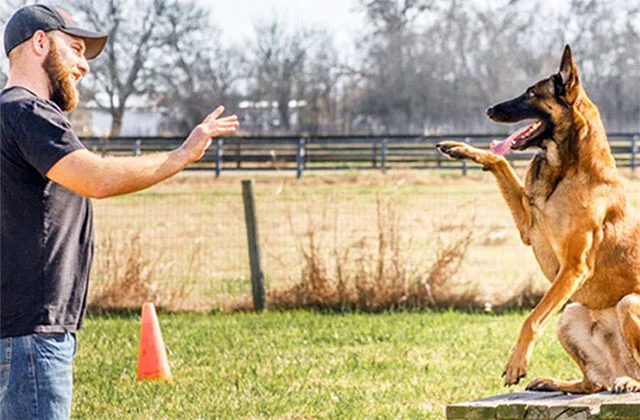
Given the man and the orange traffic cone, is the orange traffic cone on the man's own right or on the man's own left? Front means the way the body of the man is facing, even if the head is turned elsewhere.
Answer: on the man's own left

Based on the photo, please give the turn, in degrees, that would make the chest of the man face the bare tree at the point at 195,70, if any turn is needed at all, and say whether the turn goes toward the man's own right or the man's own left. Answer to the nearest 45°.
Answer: approximately 90° to the man's own left

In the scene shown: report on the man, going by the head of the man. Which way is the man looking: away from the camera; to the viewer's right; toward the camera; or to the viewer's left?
to the viewer's right

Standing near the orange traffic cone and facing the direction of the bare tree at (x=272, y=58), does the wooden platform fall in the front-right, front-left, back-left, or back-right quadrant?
back-right

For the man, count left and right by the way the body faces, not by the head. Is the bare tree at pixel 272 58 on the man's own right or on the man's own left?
on the man's own left

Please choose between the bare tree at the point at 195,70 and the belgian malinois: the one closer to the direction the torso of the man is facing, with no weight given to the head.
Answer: the belgian malinois

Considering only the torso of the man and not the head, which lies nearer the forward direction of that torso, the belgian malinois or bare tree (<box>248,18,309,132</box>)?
the belgian malinois

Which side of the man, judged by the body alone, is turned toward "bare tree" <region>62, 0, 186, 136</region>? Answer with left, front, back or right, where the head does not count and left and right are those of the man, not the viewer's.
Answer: left

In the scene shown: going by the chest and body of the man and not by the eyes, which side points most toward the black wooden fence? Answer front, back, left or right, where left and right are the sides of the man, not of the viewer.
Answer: left

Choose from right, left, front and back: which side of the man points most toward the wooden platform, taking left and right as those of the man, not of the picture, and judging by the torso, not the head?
front

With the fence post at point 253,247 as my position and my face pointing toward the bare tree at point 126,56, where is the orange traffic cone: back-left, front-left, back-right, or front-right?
back-left

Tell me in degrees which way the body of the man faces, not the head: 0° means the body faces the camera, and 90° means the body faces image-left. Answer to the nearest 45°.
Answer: approximately 270°
